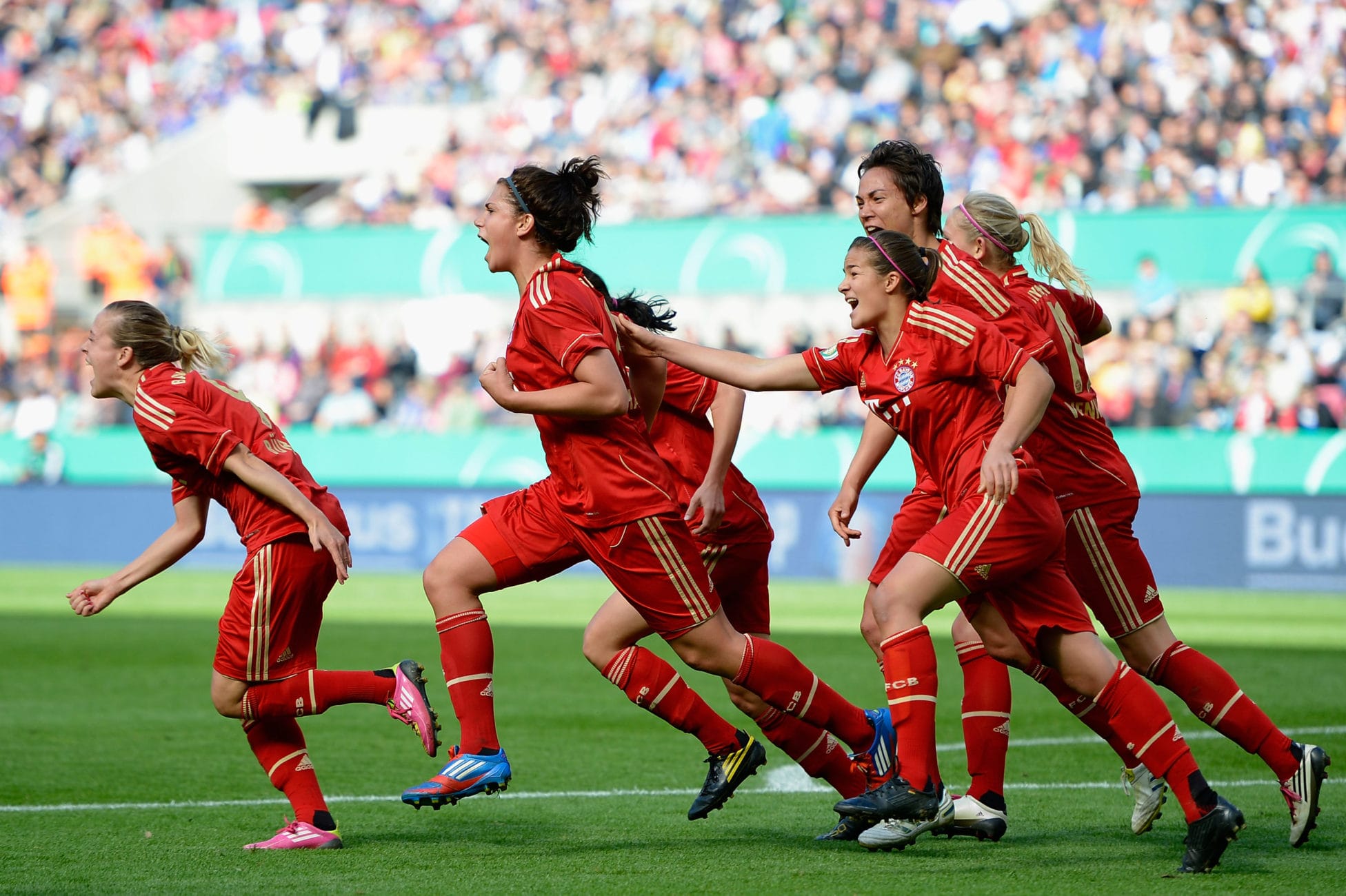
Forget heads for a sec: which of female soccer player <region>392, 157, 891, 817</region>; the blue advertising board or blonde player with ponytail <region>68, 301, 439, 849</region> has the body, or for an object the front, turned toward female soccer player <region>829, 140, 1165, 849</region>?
the blue advertising board

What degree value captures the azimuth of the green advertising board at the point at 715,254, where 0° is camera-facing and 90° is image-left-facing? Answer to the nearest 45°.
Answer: approximately 0°

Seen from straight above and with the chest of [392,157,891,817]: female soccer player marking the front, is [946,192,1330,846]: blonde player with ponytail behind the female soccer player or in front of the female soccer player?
behind

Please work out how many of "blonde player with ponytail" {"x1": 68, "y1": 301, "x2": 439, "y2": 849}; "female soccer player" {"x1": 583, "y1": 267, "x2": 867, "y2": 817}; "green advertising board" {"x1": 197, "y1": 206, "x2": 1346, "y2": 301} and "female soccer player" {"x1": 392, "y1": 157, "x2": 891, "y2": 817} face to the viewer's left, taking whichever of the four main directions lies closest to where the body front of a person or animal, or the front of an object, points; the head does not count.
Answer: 3

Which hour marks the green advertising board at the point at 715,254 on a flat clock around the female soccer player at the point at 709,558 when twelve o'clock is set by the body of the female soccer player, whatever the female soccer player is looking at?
The green advertising board is roughly at 3 o'clock from the female soccer player.

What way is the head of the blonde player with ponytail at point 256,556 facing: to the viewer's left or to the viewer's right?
to the viewer's left

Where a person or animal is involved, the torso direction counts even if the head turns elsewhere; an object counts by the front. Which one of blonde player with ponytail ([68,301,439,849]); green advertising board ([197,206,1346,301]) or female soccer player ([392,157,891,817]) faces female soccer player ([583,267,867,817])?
the green advertising board

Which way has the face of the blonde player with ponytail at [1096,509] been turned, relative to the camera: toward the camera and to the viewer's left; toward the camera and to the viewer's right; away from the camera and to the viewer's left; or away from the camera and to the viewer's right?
away from the camera and to the viewer's left

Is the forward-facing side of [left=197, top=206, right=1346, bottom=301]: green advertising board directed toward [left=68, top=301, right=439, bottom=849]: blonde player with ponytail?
yes

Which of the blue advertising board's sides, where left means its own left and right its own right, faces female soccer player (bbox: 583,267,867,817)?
front

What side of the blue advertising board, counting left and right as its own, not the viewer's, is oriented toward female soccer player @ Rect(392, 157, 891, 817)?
front

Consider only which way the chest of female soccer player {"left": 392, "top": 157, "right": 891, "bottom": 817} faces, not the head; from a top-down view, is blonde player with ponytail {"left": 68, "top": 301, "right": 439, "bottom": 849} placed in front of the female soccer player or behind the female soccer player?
in front

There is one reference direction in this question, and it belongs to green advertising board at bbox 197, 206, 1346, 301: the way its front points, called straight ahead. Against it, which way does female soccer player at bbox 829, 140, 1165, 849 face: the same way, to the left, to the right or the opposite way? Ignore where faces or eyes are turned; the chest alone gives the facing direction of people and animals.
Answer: to the right

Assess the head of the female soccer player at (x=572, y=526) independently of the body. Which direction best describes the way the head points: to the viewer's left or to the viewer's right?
to the viewer's left

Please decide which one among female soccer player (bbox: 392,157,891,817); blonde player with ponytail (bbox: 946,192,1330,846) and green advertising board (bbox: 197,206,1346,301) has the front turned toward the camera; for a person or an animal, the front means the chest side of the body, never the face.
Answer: the green advertising board

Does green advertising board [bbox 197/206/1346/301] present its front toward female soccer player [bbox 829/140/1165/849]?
yes

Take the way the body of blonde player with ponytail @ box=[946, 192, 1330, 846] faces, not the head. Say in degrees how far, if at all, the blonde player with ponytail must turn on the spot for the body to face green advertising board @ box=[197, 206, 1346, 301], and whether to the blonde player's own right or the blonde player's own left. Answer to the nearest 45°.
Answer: approximately 45° to the blonde player's own right

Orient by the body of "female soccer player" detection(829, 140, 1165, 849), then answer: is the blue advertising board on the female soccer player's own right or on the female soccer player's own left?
on the female soccer player's own right

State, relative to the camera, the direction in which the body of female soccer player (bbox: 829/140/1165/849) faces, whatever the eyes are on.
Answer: to the viewer's left

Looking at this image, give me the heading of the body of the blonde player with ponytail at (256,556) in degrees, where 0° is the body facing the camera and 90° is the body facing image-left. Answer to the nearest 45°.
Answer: approximately 90°

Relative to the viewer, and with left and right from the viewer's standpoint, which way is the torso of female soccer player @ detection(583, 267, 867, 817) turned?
facing to the left of the viewer
